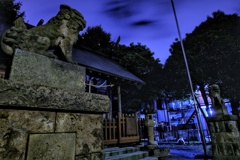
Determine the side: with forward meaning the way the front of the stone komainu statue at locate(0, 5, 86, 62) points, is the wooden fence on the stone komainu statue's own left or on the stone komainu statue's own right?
on the stone komainu statue's own left

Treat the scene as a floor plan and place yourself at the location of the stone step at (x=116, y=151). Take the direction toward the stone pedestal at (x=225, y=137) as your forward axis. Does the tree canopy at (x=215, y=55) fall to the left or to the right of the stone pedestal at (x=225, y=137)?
left

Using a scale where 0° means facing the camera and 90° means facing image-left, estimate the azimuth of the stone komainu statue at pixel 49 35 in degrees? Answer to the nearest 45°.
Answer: approximately 270°

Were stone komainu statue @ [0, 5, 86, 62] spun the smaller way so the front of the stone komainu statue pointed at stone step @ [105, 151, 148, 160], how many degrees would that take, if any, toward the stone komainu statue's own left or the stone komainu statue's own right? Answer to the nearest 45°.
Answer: approximately 45° to the stone komainu statue's own left

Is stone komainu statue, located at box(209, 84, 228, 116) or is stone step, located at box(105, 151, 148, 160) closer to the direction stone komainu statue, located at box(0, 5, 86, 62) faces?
the stone komainu statue

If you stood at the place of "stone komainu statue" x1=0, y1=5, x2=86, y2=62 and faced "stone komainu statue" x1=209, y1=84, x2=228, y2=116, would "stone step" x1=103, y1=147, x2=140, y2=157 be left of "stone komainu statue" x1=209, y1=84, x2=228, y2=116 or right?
left

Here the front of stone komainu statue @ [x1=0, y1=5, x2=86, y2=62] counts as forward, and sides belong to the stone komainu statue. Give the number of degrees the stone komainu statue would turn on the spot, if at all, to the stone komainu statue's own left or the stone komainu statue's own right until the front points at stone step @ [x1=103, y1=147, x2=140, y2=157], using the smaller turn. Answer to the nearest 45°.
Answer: approximately 45° to the stone komainu statue's own left

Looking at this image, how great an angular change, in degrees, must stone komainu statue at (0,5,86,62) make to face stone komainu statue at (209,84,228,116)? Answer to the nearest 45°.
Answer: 0° — it already faces it

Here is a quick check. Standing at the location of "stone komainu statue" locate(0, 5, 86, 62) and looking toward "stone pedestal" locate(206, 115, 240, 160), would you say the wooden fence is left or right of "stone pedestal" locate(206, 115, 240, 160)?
left

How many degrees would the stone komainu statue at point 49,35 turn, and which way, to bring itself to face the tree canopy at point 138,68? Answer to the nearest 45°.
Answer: approximately 45° to its left
